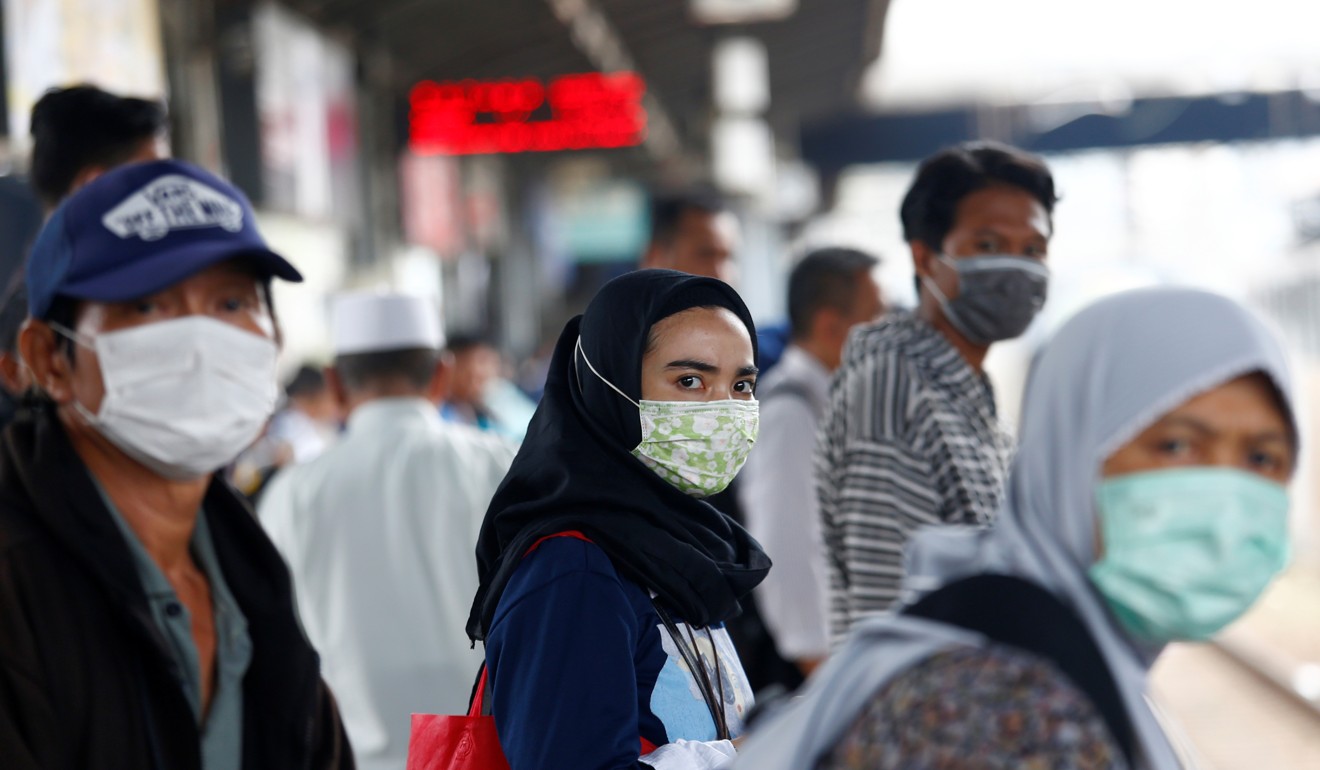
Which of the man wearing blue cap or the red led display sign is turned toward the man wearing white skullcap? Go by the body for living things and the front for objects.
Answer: the red led display sign

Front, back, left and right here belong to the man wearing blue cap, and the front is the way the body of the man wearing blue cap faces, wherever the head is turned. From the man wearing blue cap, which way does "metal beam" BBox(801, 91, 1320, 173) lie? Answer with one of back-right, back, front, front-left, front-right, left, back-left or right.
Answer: left

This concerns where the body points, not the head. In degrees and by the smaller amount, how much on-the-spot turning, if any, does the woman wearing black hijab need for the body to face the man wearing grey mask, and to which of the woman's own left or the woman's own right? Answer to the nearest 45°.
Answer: approximately 90° to the woman's own left

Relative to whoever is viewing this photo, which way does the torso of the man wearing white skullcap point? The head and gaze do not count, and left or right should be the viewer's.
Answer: facing away from the viewer

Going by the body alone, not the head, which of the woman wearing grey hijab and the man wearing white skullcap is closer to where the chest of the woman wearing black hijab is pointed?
the woman wearing grey hijab

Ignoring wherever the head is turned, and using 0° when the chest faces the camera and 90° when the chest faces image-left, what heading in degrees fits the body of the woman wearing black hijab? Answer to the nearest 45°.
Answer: approximately 315°

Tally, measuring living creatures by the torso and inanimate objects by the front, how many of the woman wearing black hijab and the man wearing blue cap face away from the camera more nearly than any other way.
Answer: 0

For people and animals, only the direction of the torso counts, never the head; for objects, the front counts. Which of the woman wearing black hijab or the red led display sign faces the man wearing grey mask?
the red led display sign

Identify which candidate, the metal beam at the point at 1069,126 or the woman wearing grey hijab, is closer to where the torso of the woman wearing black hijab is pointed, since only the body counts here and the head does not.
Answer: the woman wearing grey hijab

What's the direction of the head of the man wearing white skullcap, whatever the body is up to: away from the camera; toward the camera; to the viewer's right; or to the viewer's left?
away from the camera

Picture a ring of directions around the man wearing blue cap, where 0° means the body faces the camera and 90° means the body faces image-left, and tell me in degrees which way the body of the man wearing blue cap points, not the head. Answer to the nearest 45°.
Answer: approximately 315°

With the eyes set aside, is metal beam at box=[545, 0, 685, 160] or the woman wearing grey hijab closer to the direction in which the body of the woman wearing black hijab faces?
the woman wearing grey hijab

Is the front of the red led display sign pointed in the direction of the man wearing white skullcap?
yes

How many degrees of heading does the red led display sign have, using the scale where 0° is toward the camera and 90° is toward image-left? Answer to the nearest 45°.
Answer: approximately 0°

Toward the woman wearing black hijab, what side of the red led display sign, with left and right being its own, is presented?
front

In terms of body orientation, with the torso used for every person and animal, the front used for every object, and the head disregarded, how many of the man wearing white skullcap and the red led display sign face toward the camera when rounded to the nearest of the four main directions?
1

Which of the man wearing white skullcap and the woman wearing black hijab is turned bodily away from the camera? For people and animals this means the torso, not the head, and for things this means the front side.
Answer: the man wearing white skullcap

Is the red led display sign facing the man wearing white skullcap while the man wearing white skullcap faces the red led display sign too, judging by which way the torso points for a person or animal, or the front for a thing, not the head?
yes
